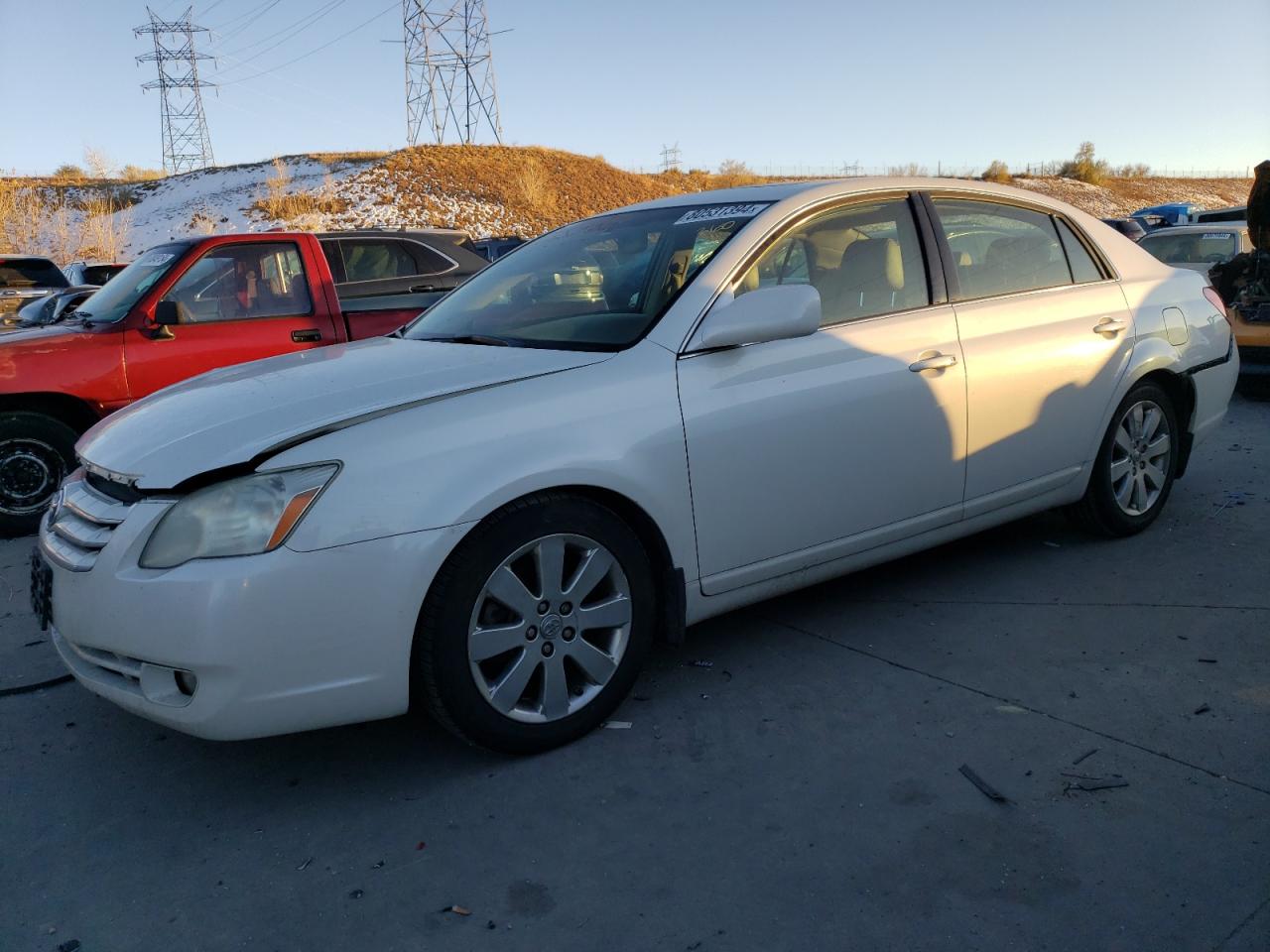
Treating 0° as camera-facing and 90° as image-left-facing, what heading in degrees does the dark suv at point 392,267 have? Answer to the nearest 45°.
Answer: approximately 90°

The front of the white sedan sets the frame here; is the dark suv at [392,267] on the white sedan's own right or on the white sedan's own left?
on the white sedan's own right

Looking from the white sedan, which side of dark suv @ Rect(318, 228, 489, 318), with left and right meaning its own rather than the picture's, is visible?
left

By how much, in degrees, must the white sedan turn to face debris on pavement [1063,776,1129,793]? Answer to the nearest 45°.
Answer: approximately 90° to its left

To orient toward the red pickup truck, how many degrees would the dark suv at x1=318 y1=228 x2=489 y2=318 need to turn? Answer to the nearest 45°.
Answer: approximately 45° to its left

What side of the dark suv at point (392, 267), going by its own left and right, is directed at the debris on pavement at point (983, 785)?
left

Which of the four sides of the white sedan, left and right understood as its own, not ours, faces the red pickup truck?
right
